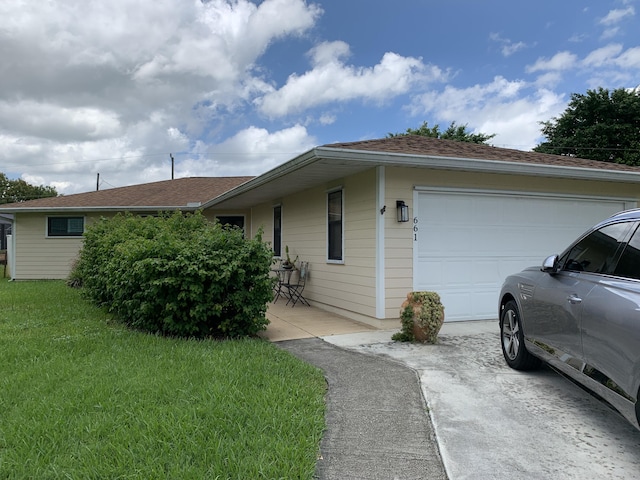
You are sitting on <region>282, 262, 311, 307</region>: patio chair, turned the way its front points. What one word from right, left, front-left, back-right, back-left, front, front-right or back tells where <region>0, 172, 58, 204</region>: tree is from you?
front-right

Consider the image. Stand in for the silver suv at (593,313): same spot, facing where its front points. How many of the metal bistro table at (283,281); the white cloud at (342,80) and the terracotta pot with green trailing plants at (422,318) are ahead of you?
3

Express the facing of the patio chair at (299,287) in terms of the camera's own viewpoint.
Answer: facing to the left of the viewer

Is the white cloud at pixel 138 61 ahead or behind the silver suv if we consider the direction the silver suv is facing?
ahead

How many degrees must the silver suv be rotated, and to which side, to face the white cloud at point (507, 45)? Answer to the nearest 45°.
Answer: approximately 45° to its right

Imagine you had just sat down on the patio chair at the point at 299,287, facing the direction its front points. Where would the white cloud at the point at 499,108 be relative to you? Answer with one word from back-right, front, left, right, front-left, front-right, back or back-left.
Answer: back-right

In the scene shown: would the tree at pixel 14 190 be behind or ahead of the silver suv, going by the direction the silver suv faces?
ahead
